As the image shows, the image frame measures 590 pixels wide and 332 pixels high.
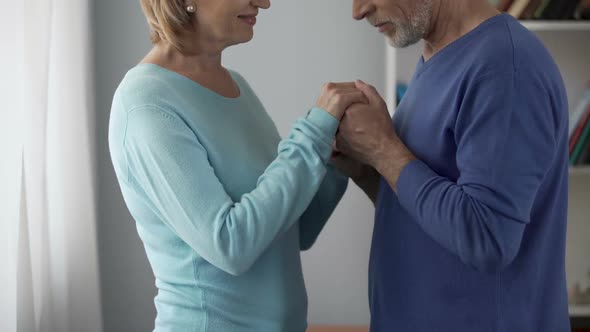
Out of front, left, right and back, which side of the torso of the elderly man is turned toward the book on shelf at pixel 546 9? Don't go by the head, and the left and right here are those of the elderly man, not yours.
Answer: right

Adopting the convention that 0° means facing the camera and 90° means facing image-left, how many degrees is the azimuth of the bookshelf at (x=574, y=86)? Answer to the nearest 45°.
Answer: approximately 0°

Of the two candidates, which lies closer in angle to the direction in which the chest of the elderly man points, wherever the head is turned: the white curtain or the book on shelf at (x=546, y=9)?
the white curtain

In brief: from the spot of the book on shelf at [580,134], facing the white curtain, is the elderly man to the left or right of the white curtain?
left

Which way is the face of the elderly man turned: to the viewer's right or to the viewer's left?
to the viewer's left

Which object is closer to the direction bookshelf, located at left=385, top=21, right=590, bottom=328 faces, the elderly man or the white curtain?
the elderly man

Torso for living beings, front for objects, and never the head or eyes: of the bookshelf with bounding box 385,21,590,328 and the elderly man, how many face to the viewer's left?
1

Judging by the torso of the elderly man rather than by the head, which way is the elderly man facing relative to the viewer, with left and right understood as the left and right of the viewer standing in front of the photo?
facing to the left of the viewer

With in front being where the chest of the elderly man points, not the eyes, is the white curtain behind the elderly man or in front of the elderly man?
in front

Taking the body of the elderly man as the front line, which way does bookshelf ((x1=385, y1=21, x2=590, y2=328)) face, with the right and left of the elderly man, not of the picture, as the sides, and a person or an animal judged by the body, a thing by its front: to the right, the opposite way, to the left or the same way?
to the left
